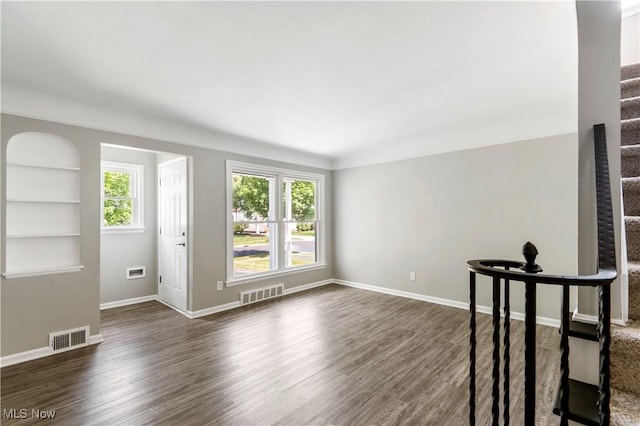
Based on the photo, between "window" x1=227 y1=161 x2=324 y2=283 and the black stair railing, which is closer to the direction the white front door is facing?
the black stair railing

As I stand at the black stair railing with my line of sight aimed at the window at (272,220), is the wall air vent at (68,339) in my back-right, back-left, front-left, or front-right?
front-left

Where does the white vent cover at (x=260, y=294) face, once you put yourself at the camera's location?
facing the viewer and to the right of the viewer

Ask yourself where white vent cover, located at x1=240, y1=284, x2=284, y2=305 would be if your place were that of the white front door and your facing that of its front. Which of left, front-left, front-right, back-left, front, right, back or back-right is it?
back-left

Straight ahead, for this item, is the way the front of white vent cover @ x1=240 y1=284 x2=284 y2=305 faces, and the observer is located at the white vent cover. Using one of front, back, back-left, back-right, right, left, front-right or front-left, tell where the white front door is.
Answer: back-right

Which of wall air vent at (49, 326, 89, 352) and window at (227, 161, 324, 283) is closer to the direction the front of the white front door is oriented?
the wall air vent

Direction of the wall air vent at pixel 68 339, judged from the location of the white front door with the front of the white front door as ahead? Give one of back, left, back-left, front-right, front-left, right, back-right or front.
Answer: front

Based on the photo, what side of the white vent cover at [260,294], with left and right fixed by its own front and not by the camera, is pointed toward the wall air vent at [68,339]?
right

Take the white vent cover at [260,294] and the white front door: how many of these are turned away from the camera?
0

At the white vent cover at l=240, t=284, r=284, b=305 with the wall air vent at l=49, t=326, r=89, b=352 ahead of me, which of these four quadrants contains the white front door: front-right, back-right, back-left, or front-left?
front-right

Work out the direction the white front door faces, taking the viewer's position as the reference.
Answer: facing the viewer and to the left of the viewer

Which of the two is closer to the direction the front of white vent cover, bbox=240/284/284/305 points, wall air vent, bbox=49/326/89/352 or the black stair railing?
the black stair railing

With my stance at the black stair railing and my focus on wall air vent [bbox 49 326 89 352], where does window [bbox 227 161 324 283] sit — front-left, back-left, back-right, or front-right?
front-right

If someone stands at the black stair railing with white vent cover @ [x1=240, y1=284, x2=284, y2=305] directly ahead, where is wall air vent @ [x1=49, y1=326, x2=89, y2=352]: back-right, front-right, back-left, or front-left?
front-left

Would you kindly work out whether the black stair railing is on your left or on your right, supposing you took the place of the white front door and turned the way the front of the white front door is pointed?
on your left
